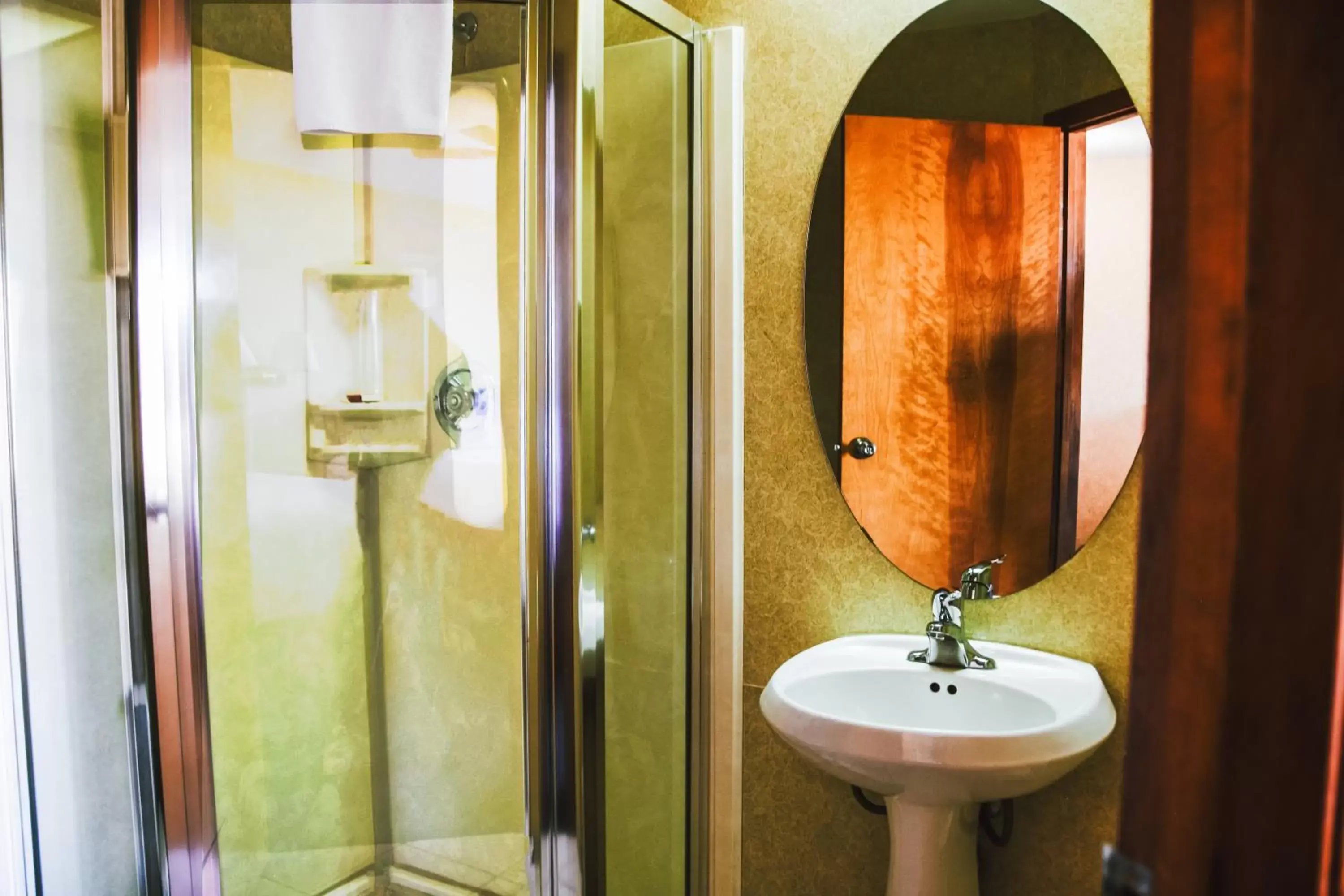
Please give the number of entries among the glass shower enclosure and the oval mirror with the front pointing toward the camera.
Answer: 2

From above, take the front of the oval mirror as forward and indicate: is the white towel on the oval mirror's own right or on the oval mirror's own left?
on the oval mirror's own right

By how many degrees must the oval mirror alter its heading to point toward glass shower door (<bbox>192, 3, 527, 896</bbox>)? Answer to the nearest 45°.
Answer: approximately 45° to its right

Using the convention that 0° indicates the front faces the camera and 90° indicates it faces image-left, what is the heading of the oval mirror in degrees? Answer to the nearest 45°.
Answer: approximately 0°
